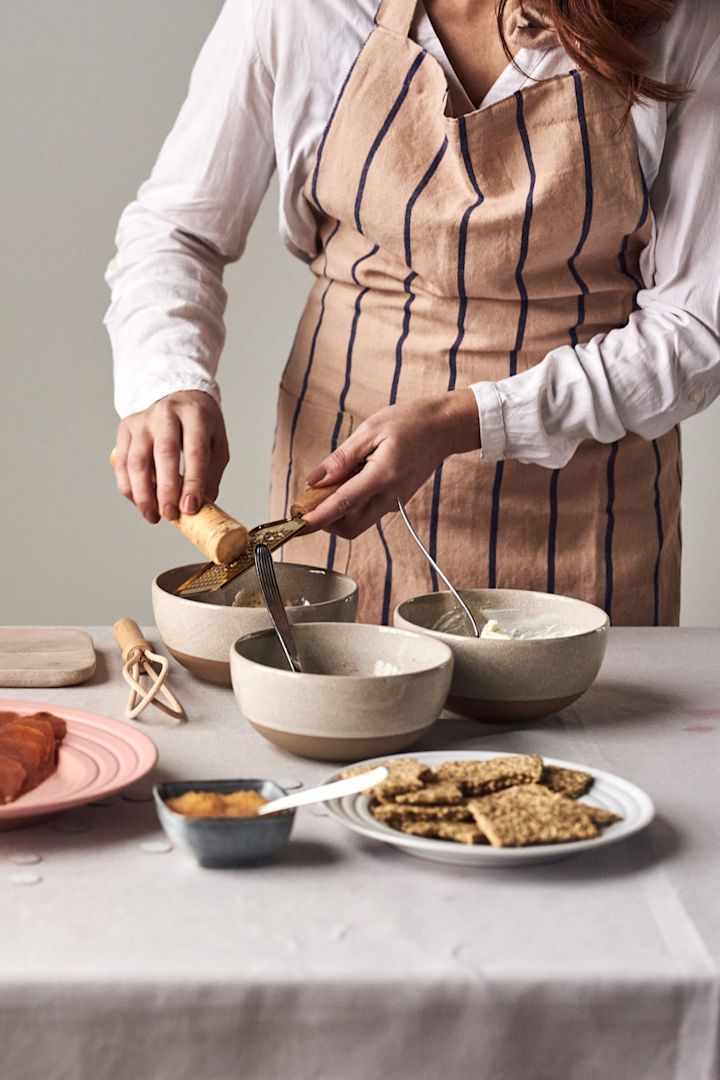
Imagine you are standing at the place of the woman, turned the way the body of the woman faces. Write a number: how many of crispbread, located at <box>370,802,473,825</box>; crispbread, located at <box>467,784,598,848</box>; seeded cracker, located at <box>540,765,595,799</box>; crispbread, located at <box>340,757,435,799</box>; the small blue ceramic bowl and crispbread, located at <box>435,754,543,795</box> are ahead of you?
6

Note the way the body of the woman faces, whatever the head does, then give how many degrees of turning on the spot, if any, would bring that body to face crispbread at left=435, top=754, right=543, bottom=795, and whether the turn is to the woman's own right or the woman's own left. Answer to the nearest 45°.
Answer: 0° — they already face it

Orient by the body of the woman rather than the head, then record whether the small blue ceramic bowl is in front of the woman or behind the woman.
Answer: in front

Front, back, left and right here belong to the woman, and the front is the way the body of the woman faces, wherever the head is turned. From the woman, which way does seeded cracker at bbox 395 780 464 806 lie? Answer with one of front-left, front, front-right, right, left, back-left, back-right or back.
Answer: front

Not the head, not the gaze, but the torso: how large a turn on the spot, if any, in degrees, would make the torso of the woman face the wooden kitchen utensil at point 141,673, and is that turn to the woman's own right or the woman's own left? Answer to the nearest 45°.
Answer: approximately 45° to the woman's own right

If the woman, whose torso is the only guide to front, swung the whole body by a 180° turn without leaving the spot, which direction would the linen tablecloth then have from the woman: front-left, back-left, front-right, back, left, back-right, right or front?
back

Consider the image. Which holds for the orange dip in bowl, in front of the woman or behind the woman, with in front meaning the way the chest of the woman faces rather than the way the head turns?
in front

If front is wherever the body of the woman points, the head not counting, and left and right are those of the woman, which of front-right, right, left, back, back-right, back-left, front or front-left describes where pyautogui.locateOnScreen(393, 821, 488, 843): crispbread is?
front

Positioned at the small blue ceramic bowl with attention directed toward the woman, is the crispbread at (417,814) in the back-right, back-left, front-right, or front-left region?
front-right

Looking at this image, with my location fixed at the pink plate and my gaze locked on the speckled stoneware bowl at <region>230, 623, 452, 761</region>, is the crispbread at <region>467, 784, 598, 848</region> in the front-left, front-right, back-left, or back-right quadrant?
front-right

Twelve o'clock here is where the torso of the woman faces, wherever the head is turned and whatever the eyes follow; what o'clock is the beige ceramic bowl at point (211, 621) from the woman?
The beige ceramic bowl is roughly at 1 o'clock from the woman.

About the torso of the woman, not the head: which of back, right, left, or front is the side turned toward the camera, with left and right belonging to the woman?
front

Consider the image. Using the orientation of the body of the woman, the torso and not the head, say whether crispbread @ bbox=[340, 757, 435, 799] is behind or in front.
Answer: in front
